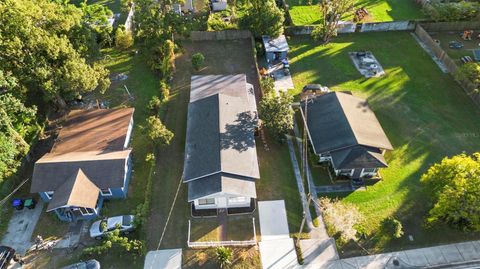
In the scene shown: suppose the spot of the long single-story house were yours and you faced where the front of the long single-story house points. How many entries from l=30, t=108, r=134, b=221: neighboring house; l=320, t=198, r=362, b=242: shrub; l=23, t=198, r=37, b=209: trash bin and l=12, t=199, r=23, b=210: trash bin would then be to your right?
3

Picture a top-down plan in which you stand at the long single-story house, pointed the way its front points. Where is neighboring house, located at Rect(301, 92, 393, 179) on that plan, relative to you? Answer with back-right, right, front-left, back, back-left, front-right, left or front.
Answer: left

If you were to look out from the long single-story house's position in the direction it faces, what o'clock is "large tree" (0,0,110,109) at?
The large tree is roughly at 4 o'clock from the long single-story house.

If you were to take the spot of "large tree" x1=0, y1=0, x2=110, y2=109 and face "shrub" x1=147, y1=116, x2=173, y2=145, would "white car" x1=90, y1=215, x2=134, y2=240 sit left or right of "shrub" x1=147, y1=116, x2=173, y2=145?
right

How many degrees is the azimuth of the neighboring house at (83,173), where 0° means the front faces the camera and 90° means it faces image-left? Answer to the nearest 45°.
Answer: approximately 0°

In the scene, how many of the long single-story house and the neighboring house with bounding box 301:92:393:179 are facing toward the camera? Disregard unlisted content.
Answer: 2

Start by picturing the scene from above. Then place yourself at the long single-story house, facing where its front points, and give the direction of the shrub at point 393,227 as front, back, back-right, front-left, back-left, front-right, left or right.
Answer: front-left

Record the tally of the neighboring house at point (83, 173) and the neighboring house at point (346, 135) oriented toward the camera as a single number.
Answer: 2

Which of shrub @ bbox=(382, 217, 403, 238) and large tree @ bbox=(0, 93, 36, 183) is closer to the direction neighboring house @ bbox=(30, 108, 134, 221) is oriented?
the shrub

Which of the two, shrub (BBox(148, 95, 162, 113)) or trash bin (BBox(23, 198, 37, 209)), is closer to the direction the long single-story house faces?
the trash bin

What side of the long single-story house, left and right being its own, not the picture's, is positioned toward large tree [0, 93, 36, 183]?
right

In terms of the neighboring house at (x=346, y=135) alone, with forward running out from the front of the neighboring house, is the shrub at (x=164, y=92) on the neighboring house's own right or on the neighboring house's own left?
on the neighboring house's own right
